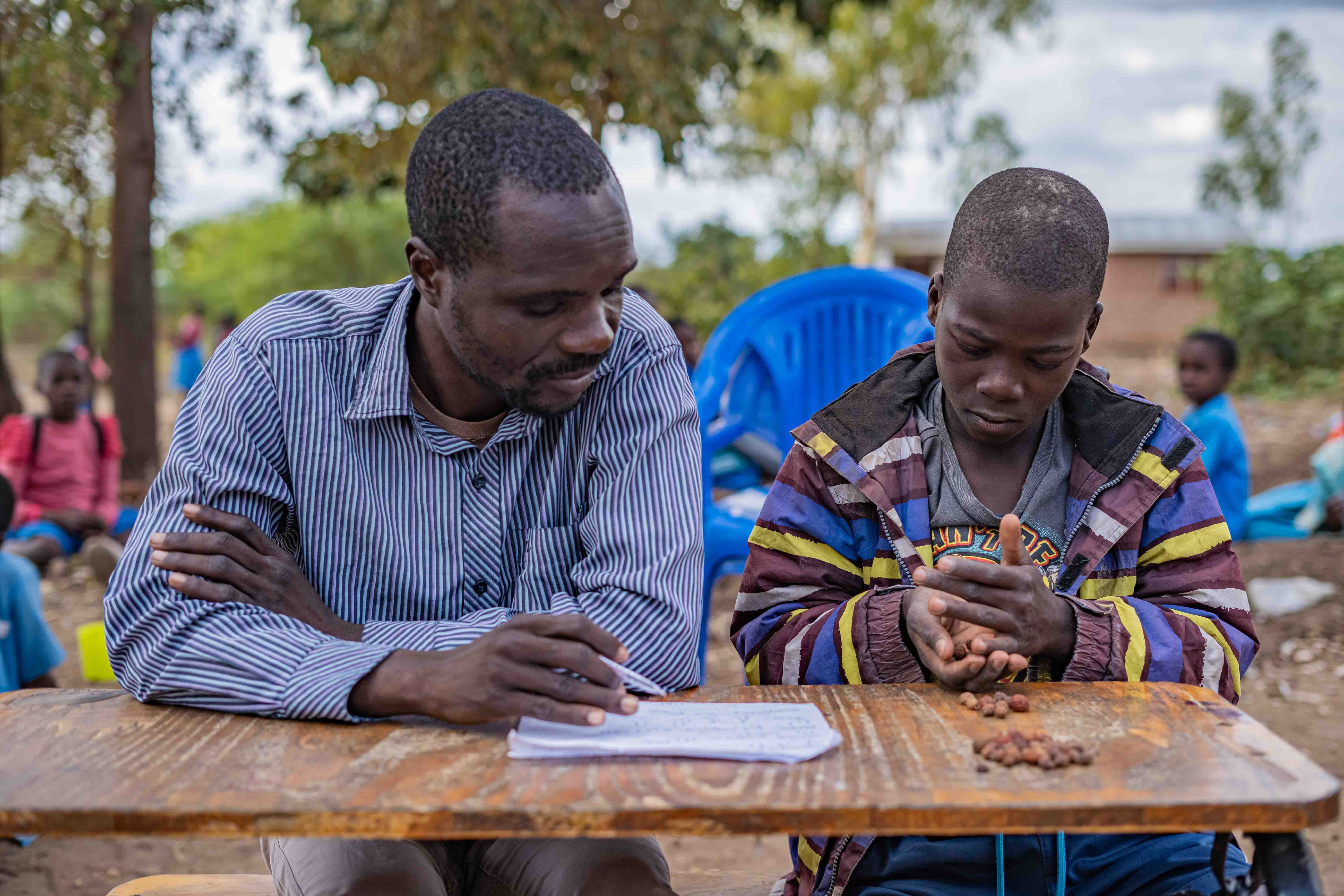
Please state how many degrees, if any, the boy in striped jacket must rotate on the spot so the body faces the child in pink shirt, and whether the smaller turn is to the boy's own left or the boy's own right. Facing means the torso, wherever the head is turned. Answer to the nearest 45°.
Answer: approximately 135° to the boy's own right

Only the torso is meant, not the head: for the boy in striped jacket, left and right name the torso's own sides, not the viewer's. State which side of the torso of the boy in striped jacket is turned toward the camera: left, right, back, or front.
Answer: front

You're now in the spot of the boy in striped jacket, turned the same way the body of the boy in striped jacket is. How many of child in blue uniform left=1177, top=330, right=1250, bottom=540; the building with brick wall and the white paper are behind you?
2

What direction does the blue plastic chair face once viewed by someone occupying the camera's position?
facing the viewer and to the left of the viewer

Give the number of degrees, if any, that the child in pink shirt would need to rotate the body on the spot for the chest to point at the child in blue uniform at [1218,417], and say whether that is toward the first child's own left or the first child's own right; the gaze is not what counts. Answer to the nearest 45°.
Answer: approximately 45° to the first child's own left

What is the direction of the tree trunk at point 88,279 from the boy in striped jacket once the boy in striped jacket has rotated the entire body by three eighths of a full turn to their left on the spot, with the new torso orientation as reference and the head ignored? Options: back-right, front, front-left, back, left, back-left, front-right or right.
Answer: left

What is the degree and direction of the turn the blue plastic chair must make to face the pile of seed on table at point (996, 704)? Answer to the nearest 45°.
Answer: approximately 45° to its left

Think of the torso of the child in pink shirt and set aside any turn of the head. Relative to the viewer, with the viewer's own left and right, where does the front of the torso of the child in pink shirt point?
facing the viewer

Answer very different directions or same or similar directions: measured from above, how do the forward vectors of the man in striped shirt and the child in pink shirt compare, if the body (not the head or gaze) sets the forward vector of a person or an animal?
same or similar directions

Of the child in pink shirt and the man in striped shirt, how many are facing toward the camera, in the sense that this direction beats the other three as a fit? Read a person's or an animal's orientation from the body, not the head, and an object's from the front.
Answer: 2

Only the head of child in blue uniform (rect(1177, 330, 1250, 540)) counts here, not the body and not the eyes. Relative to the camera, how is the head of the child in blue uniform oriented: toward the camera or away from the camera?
toward the camera

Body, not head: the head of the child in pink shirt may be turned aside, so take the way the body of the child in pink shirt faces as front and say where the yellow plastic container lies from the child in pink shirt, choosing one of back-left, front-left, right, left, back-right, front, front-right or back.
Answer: front

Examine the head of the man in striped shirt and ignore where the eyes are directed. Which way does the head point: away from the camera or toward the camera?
toward the camera
